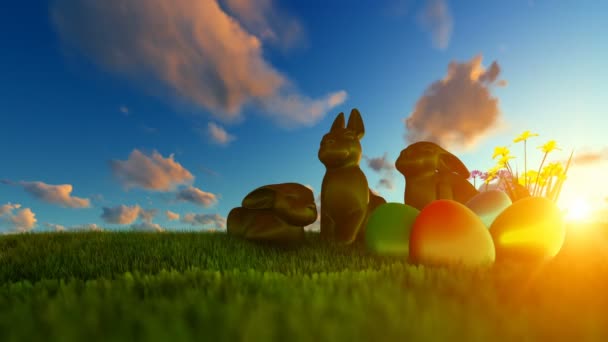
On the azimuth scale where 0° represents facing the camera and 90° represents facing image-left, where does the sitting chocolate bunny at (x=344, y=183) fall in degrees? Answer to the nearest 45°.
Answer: approximately 45°

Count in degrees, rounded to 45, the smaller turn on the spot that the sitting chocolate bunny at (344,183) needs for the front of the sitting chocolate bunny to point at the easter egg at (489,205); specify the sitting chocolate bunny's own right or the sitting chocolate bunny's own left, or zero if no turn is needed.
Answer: approximately 135° to the sitting chocolate bunny's own left

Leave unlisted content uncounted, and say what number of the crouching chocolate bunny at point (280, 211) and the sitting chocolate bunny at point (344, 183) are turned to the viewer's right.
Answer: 1

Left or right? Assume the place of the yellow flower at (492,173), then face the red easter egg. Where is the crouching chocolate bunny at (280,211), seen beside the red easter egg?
right

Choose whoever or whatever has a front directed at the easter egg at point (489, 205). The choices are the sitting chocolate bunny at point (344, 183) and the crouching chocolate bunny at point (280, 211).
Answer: the crouching chocolate bunny

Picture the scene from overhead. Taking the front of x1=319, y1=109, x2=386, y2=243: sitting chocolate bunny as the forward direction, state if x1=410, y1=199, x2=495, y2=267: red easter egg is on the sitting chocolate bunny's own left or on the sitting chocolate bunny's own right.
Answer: on the sitting chocolate bunny's own left

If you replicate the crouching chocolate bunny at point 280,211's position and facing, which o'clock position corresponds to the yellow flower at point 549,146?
The yellow flower is roughly at 12 o'clock from the crouching chocolate bunny.

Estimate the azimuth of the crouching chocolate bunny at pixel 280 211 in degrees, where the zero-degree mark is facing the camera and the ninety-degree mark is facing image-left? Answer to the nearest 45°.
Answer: approximately 270°
